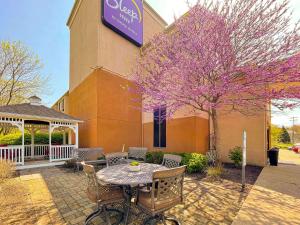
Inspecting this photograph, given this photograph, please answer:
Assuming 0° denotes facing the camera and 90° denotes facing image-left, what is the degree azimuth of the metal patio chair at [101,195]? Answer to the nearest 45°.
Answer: approximately 270°

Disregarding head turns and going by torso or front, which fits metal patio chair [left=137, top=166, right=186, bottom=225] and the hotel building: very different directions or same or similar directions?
very different directions

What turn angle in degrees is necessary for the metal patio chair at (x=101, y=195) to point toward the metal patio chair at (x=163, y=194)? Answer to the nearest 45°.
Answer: approximately 45° to its right

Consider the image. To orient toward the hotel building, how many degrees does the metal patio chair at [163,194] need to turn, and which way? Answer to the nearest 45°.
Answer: approximately 45° to its right

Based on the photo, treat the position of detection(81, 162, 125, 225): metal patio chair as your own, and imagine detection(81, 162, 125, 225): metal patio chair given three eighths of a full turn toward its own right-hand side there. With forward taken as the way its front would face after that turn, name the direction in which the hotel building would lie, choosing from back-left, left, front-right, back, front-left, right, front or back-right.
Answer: back-right

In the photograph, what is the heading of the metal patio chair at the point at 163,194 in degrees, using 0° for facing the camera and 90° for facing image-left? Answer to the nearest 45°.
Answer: approximately 135°
